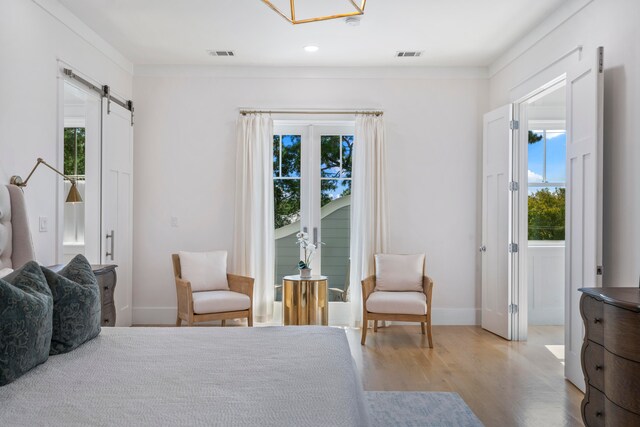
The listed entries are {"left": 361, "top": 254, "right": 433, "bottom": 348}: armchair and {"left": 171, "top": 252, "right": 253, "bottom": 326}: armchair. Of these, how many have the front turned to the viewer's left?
0

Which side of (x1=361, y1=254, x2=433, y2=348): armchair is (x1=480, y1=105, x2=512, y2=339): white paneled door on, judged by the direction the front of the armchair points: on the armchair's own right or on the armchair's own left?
on the armchair's own left

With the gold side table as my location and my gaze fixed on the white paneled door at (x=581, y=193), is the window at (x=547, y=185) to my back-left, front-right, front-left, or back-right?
front-left

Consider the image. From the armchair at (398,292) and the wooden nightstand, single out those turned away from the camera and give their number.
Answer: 0

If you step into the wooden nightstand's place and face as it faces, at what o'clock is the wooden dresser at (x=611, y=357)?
The wooden dresser is roughly at 12 o'clock from the wooden nightstand.

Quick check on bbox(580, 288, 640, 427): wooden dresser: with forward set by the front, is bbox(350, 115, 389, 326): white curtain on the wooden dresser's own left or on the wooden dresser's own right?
on the wooden dresser's own right

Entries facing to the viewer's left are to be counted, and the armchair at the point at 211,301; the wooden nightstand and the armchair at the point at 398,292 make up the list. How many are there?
0

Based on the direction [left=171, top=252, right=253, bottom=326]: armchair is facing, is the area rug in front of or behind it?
in front

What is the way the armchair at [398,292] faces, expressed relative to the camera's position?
facing the viewer

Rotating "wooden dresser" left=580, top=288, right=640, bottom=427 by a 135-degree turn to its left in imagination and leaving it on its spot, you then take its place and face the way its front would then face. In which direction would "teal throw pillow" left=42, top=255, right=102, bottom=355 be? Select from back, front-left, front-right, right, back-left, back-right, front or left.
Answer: back-right

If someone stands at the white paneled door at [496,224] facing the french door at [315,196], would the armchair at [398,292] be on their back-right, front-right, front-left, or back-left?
front-left

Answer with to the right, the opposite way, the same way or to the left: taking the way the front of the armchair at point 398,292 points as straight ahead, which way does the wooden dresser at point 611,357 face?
to the right

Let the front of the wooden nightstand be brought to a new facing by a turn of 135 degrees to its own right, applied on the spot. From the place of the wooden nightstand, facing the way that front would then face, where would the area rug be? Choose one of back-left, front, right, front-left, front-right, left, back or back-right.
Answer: back-left

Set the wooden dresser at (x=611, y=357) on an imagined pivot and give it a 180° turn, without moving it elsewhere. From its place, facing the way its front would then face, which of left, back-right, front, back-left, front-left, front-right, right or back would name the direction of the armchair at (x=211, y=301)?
back-left

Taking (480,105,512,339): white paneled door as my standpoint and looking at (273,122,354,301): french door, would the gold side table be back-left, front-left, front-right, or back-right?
front-left

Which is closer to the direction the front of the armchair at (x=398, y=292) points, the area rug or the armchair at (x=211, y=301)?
the area rug

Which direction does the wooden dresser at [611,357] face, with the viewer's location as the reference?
facing the viewer and to the left of the viewer

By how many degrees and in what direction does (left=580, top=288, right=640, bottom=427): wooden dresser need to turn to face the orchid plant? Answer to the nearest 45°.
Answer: approximately 90° to its right
